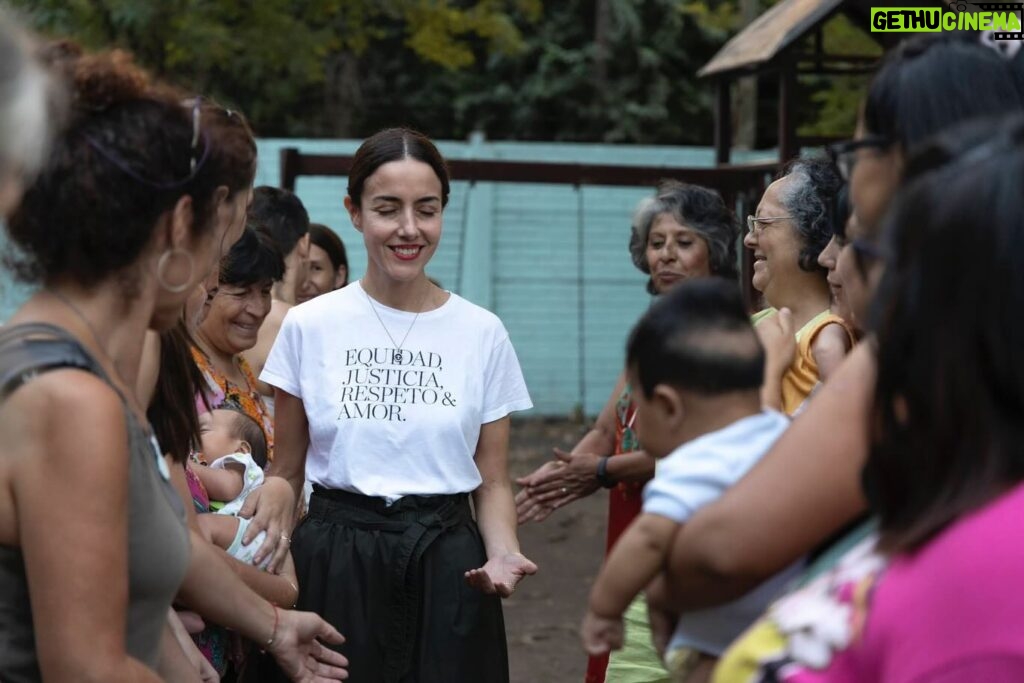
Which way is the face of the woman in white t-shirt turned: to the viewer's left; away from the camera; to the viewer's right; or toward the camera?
toward the camera

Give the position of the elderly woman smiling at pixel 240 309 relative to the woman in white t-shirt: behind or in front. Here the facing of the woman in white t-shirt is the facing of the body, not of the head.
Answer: behind

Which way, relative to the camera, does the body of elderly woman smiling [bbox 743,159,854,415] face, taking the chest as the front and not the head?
to the viewer's left

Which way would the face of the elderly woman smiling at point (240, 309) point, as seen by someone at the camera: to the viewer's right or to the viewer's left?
to the viewer's right

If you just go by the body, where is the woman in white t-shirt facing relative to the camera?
toward the camera

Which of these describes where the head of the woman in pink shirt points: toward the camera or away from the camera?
away from the camera

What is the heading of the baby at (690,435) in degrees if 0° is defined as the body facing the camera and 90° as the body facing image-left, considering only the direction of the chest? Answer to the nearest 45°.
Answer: approximately 135°

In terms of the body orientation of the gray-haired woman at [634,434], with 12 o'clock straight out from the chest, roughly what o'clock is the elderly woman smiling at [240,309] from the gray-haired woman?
The elderly woman smiling is roughly at 1 o'clock from the gray-haired woman.

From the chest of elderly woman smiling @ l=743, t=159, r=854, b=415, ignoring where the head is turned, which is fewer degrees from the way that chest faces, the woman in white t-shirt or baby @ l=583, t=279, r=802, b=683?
the woman in white t-shirt

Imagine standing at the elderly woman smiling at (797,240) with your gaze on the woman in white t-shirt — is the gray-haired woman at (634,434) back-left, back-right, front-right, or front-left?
front-right

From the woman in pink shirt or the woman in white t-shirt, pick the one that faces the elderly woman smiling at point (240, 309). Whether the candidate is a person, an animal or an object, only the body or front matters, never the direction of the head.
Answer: the woman in pink shirt

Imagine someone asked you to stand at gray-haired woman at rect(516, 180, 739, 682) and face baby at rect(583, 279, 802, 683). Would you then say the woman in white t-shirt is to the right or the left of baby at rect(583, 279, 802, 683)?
right

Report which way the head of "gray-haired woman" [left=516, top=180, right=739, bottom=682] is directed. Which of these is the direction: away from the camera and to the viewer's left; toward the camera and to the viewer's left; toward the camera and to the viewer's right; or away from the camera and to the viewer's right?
toward the camera and to the viewer's left

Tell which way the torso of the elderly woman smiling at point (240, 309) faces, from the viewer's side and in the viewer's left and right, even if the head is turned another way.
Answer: facing the viewer and to the right of the viewer

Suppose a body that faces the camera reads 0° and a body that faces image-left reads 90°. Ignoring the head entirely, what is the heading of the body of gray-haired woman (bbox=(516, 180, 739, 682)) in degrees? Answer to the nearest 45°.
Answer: approximately 45°

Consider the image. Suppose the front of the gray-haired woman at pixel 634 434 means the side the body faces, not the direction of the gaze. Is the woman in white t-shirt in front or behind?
in front

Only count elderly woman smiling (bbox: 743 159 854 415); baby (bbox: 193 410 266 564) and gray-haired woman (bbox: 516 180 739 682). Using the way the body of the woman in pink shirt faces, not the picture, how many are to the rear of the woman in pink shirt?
0
